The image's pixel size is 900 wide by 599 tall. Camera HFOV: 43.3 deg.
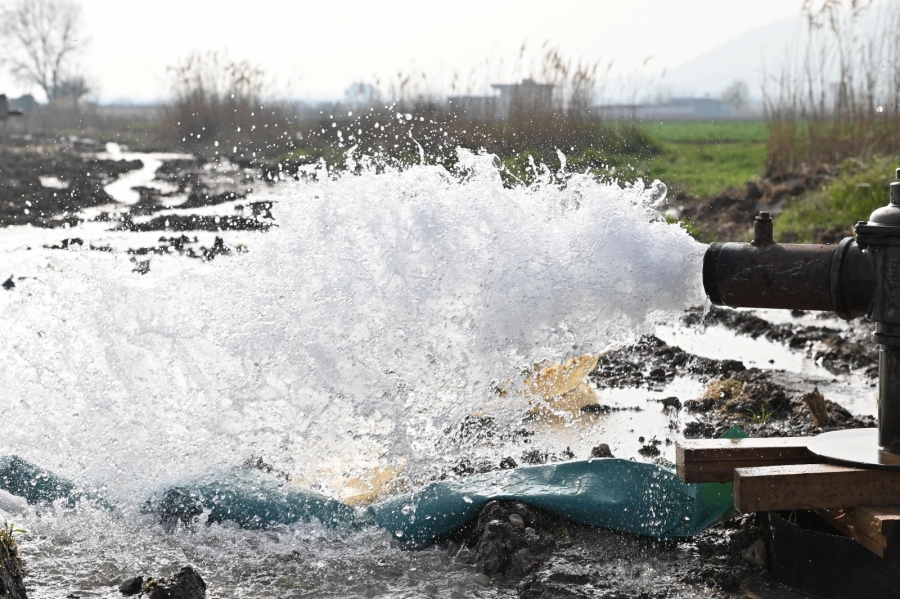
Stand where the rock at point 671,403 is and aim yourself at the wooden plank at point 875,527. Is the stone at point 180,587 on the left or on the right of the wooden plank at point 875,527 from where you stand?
right

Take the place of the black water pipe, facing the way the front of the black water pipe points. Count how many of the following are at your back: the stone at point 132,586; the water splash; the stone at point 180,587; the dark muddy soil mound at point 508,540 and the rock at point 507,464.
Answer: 0

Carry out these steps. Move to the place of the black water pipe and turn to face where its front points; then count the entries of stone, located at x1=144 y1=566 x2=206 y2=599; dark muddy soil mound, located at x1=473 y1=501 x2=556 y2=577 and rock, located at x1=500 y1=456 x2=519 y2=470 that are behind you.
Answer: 0

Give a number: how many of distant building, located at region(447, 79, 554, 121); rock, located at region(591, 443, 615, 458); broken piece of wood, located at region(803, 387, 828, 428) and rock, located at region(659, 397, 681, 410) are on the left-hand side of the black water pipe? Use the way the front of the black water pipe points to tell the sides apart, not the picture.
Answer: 0

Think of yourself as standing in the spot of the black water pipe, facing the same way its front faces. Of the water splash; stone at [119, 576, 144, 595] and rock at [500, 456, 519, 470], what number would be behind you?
0

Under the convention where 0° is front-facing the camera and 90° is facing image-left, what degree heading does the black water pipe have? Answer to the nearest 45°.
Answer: approximately 90°

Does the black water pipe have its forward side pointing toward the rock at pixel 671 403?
no

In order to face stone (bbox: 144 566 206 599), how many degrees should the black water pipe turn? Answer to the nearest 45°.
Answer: approximately 45° to its left

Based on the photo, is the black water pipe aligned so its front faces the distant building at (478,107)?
no

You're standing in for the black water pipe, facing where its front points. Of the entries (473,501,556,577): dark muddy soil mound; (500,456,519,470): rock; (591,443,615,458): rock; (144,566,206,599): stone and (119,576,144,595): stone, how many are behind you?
0

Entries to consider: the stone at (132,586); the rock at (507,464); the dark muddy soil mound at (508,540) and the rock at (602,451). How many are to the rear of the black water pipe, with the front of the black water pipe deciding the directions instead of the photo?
0

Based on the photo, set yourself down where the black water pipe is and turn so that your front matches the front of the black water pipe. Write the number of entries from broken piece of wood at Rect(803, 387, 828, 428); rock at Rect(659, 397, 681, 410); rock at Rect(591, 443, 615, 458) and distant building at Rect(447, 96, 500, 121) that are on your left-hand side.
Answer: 0

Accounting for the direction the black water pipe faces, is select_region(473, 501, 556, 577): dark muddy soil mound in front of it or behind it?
in front

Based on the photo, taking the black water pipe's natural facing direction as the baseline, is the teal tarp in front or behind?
in front

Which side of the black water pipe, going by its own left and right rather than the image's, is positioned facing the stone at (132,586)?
front

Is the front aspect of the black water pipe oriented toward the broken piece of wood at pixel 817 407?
no

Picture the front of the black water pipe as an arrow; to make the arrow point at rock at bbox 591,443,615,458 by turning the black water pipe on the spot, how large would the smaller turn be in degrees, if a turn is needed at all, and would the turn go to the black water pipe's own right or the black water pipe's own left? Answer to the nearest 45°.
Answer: approximately 45° to the black water pipe's own right
